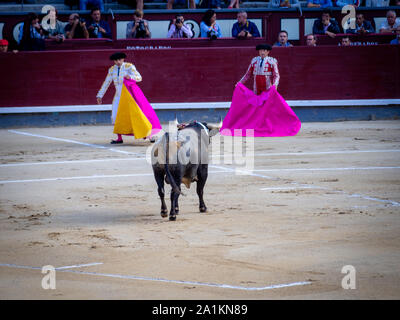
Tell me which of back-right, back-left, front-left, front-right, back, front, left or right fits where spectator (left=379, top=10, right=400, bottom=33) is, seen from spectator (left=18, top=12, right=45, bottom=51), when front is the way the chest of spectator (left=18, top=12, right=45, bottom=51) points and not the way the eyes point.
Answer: front-left

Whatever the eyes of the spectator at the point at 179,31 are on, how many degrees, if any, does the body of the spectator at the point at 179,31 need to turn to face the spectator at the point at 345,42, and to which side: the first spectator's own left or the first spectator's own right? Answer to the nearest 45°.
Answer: approximately 90° to the first spectator's own left

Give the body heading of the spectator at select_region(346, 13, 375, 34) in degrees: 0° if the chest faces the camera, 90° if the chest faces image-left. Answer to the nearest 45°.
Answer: approximately 45°

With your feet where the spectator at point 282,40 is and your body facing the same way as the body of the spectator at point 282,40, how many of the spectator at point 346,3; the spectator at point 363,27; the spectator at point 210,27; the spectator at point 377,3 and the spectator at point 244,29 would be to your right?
2

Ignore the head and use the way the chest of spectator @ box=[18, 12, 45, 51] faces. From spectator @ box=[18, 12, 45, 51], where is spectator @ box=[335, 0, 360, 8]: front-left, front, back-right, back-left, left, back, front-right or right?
front-left

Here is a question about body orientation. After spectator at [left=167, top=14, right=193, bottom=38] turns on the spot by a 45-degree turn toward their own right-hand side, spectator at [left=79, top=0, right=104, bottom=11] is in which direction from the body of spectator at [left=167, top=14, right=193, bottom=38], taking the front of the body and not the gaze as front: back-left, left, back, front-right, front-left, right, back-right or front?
front-right

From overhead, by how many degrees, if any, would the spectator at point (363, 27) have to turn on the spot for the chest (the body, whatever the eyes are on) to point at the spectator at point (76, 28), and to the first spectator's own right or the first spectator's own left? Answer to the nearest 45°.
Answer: approximately 45° to the first spectator's own right

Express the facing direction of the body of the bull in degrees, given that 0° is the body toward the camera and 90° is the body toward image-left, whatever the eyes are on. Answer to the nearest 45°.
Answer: approximately 225°

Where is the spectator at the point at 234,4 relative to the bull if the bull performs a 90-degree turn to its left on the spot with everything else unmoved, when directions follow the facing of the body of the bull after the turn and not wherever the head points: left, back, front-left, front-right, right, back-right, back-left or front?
front-right

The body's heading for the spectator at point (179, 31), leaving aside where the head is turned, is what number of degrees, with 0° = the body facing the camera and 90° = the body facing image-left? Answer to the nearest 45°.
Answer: approximately 0°

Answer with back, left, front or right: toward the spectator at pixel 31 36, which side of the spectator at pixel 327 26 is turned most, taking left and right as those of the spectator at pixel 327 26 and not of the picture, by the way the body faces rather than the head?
right

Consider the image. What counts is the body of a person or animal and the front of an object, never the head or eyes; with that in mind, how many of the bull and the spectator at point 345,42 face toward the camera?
1
